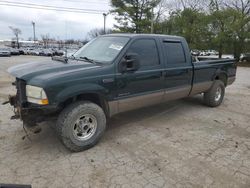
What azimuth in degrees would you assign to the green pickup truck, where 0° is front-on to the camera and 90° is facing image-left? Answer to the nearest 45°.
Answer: approximately 45°

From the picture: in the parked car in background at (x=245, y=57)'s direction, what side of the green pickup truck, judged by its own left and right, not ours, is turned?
back
